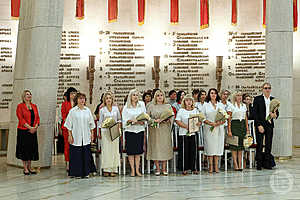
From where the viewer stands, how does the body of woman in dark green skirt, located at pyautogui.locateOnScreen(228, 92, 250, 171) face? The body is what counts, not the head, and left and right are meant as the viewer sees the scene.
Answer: facing the viewer

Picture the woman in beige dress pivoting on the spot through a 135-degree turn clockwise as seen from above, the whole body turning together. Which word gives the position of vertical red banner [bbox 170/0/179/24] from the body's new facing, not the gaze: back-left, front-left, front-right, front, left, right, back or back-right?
front-right

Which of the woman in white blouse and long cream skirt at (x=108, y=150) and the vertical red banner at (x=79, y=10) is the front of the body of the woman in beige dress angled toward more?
the woman in white blouse and long cream skirt

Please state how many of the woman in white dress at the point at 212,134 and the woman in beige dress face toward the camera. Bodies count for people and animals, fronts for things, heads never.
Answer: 2

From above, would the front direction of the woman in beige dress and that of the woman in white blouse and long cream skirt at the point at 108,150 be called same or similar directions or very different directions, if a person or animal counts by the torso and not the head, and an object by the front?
same or similar directions

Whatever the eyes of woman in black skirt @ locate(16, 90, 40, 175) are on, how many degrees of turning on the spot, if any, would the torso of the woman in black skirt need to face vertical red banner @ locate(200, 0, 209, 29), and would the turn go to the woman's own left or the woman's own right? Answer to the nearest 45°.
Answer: approximately 90° to the woman's own left

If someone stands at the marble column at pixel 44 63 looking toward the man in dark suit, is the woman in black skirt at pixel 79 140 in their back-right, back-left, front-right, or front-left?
front-right

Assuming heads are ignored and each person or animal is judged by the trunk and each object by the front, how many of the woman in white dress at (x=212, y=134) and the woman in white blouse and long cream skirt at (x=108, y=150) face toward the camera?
2

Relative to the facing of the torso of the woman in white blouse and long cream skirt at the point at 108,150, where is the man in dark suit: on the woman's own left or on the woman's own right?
on the woman's own left

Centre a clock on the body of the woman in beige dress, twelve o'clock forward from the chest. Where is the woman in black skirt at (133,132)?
The woman in black skirt is roughly at 3 o'clock from the woman in beige dress.

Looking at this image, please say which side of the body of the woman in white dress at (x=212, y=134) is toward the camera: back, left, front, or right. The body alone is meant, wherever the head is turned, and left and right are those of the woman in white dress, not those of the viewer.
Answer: front

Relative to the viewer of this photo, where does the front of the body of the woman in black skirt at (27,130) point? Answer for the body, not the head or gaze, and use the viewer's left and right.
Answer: facing the viewer and to the right of the viewer
